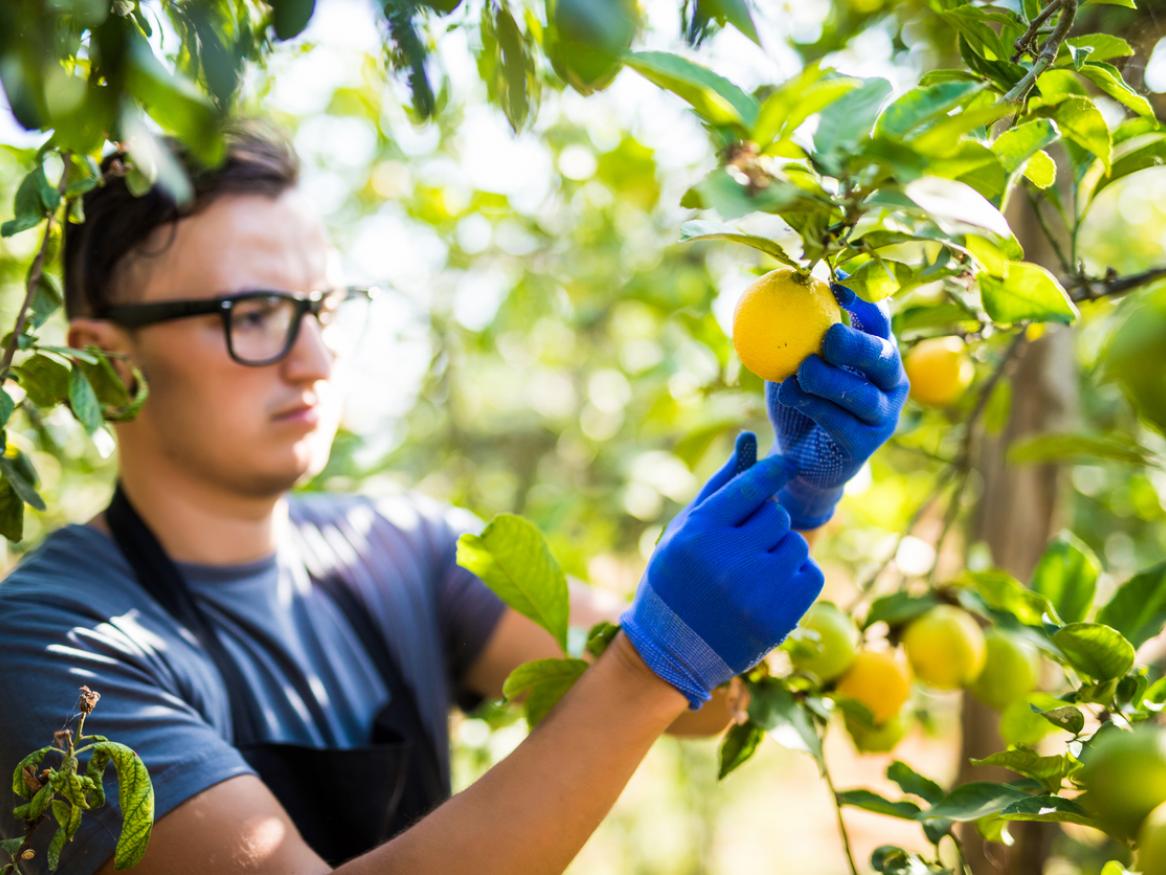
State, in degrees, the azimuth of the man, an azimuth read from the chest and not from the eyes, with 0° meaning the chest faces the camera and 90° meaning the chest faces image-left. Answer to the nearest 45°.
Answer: approximately 315°
